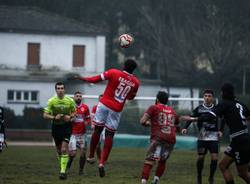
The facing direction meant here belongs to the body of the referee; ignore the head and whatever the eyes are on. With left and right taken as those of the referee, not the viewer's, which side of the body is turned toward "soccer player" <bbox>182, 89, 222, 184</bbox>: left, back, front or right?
left

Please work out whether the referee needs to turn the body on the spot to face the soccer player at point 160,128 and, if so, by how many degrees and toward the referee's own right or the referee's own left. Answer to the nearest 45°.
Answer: approximately 45° to the referee's own left

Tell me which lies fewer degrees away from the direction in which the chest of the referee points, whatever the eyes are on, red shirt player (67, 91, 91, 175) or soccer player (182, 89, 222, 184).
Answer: the soccer player

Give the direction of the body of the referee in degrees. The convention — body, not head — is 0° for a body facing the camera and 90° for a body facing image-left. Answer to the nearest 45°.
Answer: approximately 0°

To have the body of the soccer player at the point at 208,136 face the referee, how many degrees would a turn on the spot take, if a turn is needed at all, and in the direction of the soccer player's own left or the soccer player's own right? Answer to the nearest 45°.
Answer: approximately 90° to the soccer player's own right
